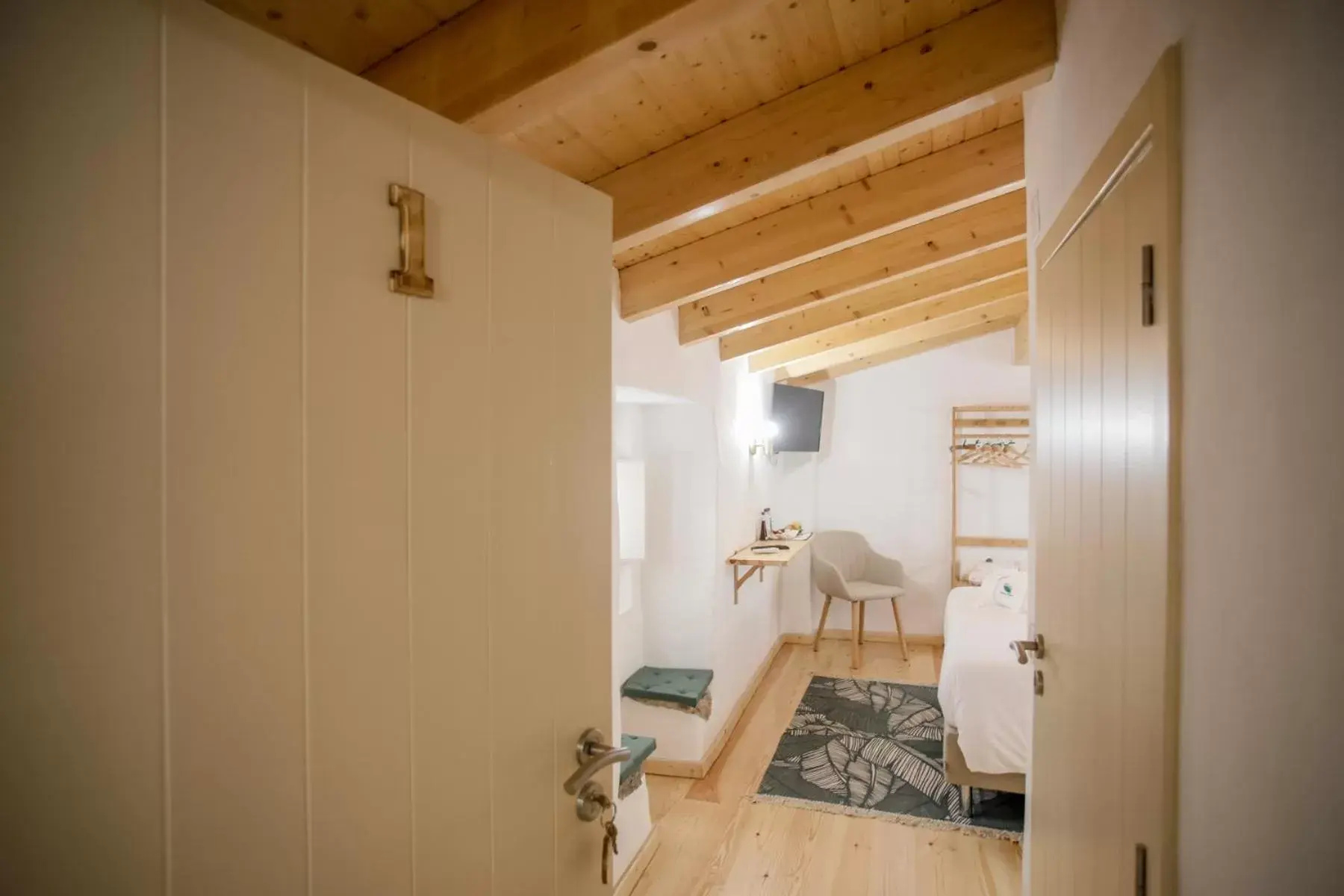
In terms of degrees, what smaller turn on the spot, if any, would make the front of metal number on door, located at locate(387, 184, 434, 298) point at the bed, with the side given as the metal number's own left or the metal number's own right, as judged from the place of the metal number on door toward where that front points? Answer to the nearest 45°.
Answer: approximately 90° to the metal number's own left

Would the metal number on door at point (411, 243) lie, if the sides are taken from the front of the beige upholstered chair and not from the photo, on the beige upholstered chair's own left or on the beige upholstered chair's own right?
on the beige upholstered chair's own right

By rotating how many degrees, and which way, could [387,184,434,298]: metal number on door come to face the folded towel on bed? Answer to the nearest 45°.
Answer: approximately 90° to its left

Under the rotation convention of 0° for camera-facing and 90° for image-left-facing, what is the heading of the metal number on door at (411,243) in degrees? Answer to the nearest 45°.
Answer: approximately 315°

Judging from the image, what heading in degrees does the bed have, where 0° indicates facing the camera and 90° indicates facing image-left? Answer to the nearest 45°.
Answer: approximately 0°

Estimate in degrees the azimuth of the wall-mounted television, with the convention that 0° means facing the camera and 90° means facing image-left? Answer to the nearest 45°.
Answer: approximately 315°

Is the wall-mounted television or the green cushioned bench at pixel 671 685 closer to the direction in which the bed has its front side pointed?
the green cushioned bench

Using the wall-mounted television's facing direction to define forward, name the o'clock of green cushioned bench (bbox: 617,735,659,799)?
The green cushioned bench is roughly at 2 o'clock from the wall-mounted television.

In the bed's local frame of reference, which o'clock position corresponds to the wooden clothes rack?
The wooden clothes rack is roughly at 6 o'clock from the bed.
